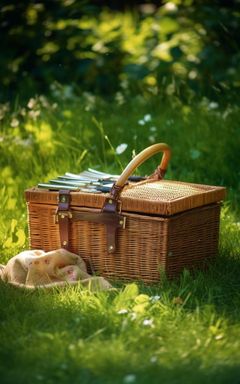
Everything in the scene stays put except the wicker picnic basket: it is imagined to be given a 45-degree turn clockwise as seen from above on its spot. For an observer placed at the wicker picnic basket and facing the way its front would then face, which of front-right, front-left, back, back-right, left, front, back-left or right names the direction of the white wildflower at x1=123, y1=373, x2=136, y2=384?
left

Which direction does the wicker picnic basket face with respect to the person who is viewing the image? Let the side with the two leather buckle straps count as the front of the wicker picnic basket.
facing the viewer and to the left of the viewer

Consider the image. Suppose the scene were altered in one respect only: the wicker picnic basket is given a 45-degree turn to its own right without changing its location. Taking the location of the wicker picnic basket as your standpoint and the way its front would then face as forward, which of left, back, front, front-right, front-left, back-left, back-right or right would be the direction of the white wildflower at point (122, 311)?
left

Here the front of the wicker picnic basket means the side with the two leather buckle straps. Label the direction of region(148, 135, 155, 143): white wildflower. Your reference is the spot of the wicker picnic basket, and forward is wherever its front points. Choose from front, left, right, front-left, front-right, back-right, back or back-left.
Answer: back-right

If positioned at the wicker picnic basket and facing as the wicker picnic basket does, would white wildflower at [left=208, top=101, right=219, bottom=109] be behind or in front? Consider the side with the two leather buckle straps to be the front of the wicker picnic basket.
behind

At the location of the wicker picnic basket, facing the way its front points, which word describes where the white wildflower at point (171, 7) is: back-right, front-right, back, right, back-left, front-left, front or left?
back-right

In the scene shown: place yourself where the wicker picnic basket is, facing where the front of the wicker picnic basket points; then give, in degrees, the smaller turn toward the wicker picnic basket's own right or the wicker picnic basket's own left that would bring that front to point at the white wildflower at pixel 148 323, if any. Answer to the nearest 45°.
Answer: approximately 45° to the wicker picnic basket's own left
